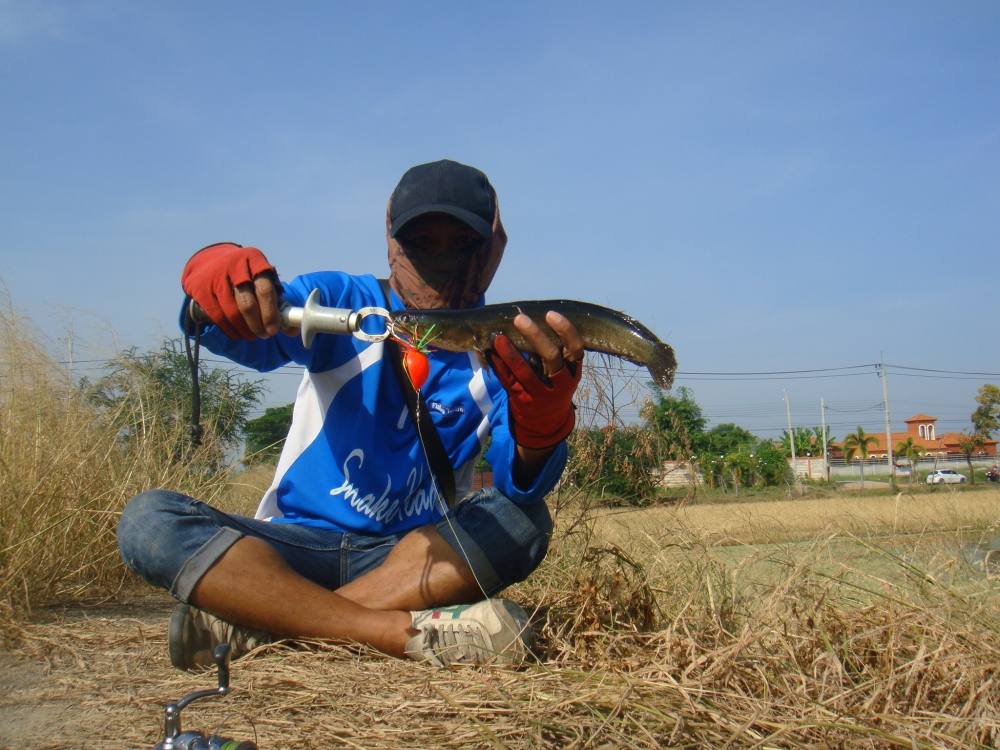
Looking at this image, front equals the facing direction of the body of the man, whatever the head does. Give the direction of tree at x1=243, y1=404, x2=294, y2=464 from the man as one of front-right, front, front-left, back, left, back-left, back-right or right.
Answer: back

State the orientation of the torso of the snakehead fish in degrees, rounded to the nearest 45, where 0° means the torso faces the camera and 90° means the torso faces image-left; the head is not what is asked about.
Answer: approximately 90°

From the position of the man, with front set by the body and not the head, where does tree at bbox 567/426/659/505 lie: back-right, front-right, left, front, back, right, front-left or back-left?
back-left

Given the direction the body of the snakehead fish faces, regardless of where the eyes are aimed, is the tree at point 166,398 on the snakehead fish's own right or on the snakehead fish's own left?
on the snakehead fish's own right

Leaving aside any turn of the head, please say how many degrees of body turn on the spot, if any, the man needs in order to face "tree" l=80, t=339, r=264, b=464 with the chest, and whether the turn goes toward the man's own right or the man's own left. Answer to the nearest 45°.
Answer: approximately 180°

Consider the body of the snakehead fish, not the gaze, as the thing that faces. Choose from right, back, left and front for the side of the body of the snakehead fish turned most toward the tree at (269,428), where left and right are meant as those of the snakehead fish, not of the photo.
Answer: right
